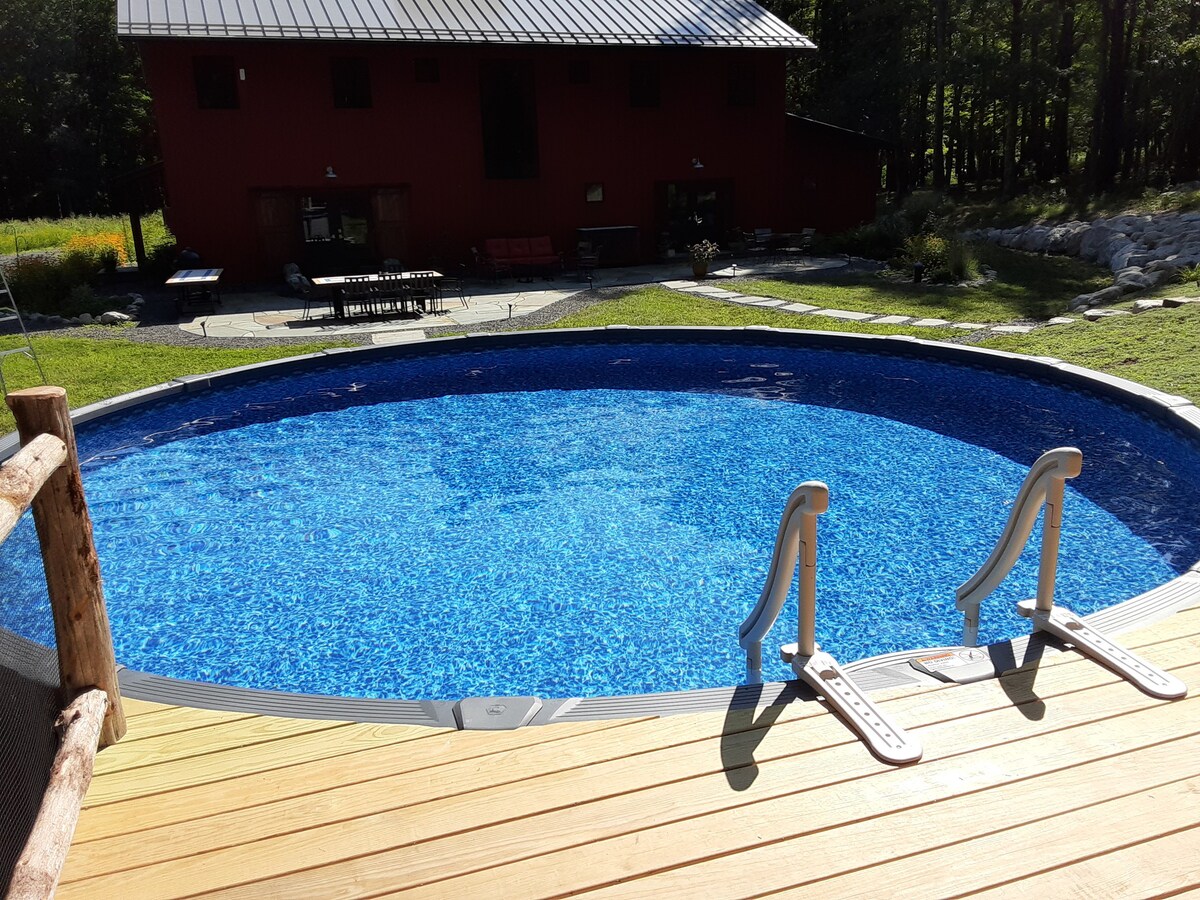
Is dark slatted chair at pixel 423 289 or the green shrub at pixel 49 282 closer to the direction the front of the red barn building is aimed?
the dark slatted chair

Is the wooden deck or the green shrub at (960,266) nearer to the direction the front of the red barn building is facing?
the wooden deck

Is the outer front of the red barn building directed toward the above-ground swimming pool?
yes

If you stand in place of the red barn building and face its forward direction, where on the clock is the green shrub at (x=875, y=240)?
The green shrub is roughly at 9 o'clock from the red barn building.

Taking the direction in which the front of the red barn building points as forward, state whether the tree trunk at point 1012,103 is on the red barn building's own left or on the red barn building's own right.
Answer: on the red barn building's own left

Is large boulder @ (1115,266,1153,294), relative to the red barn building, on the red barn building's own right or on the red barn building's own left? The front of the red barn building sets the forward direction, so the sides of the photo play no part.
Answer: on the red barn building's own left

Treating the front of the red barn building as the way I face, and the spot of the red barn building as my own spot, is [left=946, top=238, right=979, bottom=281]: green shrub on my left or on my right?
on my left

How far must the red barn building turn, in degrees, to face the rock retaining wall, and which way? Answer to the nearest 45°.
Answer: approximately 90° to its left

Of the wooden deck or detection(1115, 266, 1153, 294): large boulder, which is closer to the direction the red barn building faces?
the wooden deck

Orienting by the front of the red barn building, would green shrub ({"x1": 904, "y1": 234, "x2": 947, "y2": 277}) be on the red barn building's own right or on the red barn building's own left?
on the red barn building's own left

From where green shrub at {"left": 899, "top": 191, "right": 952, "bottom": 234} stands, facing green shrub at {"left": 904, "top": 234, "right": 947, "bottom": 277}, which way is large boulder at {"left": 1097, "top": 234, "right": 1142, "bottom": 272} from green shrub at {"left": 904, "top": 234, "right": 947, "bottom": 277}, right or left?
left

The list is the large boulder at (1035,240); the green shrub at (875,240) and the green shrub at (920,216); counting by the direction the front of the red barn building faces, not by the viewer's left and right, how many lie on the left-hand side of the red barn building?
3

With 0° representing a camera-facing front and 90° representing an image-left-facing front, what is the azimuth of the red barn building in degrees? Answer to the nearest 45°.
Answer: approximately 0°

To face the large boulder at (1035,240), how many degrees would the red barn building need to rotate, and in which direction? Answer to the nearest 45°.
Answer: approximately 90° to its left
